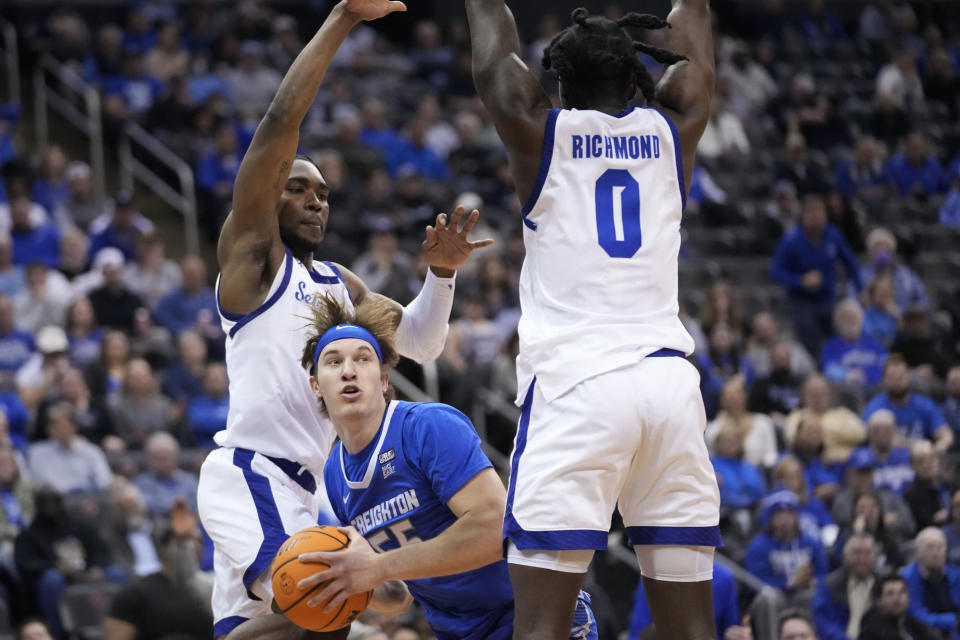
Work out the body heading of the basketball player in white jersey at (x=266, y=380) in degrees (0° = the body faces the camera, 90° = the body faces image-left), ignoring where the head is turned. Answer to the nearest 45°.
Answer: approximately 315°

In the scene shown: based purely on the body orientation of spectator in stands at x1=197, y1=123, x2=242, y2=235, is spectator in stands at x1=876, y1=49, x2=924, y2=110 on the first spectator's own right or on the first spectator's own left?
on the first spectator's own left

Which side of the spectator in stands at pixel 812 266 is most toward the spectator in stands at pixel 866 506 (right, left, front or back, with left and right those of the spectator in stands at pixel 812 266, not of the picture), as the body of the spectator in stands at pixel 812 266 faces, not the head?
front

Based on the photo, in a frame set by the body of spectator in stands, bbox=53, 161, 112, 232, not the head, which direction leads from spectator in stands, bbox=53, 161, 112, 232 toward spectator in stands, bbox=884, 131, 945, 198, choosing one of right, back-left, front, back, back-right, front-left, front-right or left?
left

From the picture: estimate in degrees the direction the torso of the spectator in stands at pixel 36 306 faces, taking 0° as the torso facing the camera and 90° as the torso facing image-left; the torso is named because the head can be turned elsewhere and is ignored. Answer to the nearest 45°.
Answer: approximately 0°

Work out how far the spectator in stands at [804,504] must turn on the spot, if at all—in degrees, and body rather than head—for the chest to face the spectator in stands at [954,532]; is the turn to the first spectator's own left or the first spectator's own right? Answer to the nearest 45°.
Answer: approximately 90° to the first spectator's own left

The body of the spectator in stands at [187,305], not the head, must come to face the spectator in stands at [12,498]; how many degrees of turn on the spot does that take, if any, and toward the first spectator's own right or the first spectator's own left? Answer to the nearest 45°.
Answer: approximately 90° to the first spectator's own right

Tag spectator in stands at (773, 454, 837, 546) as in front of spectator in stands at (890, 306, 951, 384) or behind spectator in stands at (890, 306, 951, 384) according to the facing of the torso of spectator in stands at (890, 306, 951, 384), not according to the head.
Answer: in front

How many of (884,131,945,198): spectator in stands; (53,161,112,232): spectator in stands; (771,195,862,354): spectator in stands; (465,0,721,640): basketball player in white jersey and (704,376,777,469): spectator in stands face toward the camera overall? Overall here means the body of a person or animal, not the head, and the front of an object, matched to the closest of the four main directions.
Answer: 4

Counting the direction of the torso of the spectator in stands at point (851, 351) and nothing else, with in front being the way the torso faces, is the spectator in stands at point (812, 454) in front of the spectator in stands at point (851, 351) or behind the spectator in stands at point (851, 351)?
in front

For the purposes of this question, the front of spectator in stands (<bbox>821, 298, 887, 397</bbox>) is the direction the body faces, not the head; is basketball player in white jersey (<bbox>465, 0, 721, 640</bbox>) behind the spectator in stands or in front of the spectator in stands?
in front
